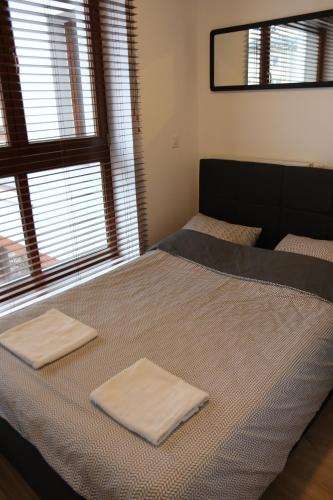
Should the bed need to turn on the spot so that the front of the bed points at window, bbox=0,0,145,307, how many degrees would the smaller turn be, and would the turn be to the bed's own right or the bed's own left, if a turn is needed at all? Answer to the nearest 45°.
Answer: approximately 90° to the bed's own right

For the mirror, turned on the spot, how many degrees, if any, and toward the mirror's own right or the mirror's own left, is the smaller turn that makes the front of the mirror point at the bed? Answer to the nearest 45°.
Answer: approximately 45° to the mirror's own left

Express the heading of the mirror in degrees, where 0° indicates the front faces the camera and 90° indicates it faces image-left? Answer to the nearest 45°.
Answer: approximately 45°

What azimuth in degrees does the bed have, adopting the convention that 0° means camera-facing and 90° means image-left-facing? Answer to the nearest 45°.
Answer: approximately 45°
